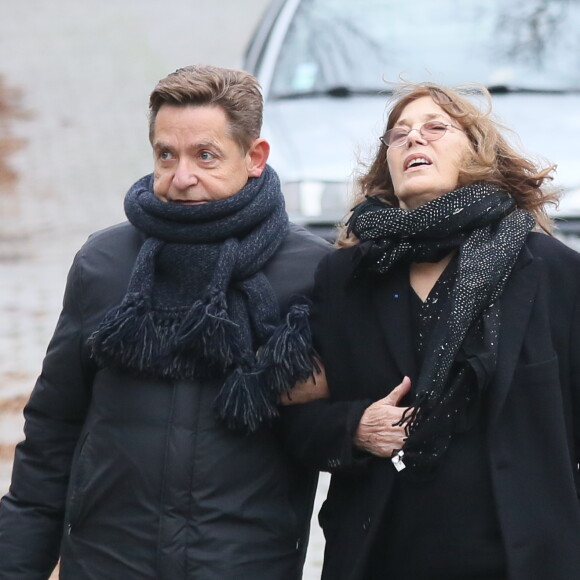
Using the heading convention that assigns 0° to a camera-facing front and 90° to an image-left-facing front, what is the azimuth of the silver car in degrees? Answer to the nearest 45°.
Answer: approximately 0°

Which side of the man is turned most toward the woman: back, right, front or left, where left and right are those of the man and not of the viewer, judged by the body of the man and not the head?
left

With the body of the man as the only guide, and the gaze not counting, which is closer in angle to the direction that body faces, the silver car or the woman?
the woman

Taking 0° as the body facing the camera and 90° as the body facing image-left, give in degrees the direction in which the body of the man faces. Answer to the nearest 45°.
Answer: approximately 0°

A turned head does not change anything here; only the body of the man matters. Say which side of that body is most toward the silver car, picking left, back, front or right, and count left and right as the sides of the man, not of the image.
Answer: back

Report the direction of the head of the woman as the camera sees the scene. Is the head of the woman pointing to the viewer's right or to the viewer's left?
to the viewer's left

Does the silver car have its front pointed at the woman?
yes

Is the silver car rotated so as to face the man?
yes
